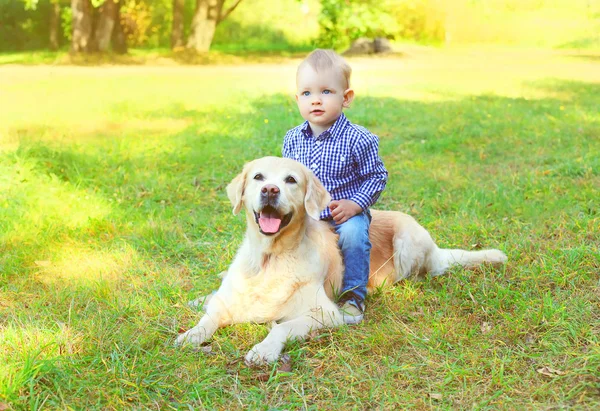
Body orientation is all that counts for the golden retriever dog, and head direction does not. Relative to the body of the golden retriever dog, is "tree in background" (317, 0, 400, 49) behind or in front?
behind

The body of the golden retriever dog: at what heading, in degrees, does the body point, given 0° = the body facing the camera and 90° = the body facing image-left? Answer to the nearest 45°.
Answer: approximately 45°

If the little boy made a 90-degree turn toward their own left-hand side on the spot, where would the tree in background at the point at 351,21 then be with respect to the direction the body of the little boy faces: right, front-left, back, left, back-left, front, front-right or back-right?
back-left

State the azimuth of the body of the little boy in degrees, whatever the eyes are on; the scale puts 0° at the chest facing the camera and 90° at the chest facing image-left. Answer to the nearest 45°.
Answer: approximately 45°
